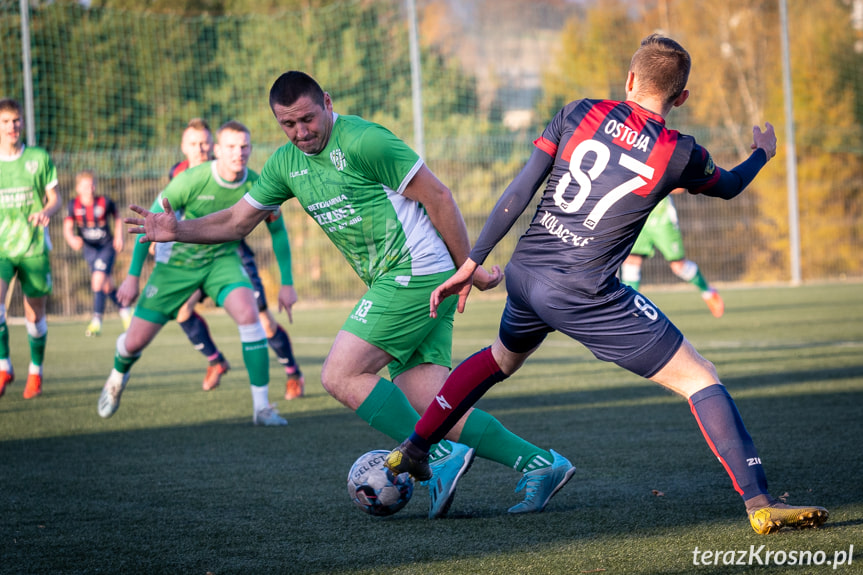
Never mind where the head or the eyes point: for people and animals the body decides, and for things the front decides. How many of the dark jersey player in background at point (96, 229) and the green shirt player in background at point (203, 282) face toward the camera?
2

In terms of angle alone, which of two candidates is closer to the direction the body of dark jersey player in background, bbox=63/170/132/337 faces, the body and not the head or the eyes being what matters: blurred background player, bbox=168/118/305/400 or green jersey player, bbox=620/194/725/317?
the blurred background player

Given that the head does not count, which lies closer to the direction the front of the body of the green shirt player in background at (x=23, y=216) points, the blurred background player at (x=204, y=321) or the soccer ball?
the soccer ball

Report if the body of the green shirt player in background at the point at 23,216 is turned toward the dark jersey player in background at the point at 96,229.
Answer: no

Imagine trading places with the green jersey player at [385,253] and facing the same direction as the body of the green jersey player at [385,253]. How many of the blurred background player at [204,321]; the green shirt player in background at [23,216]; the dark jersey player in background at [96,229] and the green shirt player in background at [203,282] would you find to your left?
0

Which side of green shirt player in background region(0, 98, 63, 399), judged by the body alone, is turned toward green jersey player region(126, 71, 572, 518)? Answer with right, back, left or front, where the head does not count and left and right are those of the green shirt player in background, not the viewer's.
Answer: front

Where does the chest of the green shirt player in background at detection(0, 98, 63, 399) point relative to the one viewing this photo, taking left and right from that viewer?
facing the viewer

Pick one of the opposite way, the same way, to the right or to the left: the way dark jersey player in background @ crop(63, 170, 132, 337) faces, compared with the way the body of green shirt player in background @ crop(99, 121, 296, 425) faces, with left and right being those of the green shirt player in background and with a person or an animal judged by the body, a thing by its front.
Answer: the same way

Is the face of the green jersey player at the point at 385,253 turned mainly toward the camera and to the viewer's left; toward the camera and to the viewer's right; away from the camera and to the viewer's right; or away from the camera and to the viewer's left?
toward the camera and to the viewer's left

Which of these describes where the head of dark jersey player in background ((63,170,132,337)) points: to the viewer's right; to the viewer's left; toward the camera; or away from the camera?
toward the camera

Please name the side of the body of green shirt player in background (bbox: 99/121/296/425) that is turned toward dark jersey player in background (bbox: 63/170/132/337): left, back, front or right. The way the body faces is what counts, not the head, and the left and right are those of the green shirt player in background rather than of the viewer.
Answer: back

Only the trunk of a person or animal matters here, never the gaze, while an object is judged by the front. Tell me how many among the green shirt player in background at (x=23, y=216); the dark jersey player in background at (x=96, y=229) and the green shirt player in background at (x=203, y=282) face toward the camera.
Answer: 3

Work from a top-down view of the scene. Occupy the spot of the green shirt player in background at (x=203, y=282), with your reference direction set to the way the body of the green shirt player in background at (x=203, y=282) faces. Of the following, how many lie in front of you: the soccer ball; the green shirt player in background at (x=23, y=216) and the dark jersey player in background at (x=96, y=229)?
1

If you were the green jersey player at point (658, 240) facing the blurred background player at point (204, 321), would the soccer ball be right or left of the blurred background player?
left

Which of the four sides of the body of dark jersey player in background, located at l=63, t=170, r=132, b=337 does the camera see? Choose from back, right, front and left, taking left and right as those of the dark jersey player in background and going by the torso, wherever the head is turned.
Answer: front

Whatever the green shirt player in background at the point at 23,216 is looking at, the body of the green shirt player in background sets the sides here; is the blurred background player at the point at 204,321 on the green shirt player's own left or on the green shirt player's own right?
on the green shirt player's own left

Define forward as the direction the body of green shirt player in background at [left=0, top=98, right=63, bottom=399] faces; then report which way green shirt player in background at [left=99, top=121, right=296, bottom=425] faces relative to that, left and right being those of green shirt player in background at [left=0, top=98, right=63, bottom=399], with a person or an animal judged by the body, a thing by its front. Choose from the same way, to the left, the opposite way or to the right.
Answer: the same way
